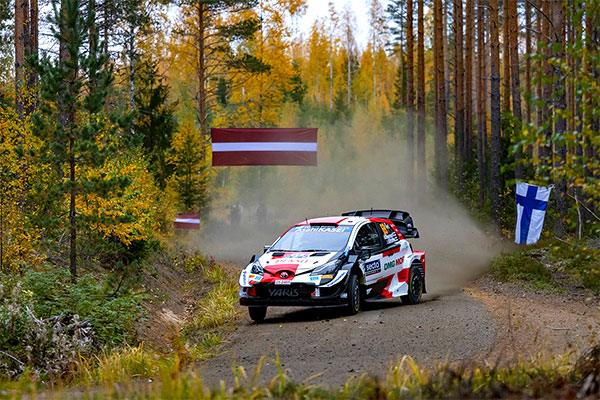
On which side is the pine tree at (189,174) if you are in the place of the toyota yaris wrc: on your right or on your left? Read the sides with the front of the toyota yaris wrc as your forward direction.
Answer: on your right

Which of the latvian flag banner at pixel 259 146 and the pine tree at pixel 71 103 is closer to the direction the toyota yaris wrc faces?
the pine tree

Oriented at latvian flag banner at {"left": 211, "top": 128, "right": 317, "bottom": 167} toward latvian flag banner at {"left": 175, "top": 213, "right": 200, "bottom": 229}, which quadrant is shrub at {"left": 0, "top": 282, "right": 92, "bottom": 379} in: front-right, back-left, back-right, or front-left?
back-left

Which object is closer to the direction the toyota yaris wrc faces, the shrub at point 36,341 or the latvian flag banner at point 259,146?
the shrub

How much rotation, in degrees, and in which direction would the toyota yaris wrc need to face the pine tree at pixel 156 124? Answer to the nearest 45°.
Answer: approximately 135° to its right

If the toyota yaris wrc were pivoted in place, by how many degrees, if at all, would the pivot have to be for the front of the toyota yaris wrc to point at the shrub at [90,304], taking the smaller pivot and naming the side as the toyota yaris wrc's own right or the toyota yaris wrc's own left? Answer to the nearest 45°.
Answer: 0° — it already faces it

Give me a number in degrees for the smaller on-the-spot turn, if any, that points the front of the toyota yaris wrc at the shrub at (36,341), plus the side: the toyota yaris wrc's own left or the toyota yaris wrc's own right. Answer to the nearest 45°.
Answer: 0° — it already faces it

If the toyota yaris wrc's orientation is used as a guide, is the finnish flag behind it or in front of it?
behind

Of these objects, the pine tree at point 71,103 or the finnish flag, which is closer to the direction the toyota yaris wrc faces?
the pine tree

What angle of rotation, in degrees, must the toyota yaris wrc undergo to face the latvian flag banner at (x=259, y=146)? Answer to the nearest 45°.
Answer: approximately 135° to its right

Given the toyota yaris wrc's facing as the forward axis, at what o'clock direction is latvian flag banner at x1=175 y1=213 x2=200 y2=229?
The latvian flag banner is roughly at 4 o'clock from the toyota yaris wrc.

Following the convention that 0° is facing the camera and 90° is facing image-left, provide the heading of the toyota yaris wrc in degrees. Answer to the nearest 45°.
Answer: approximately 45°
